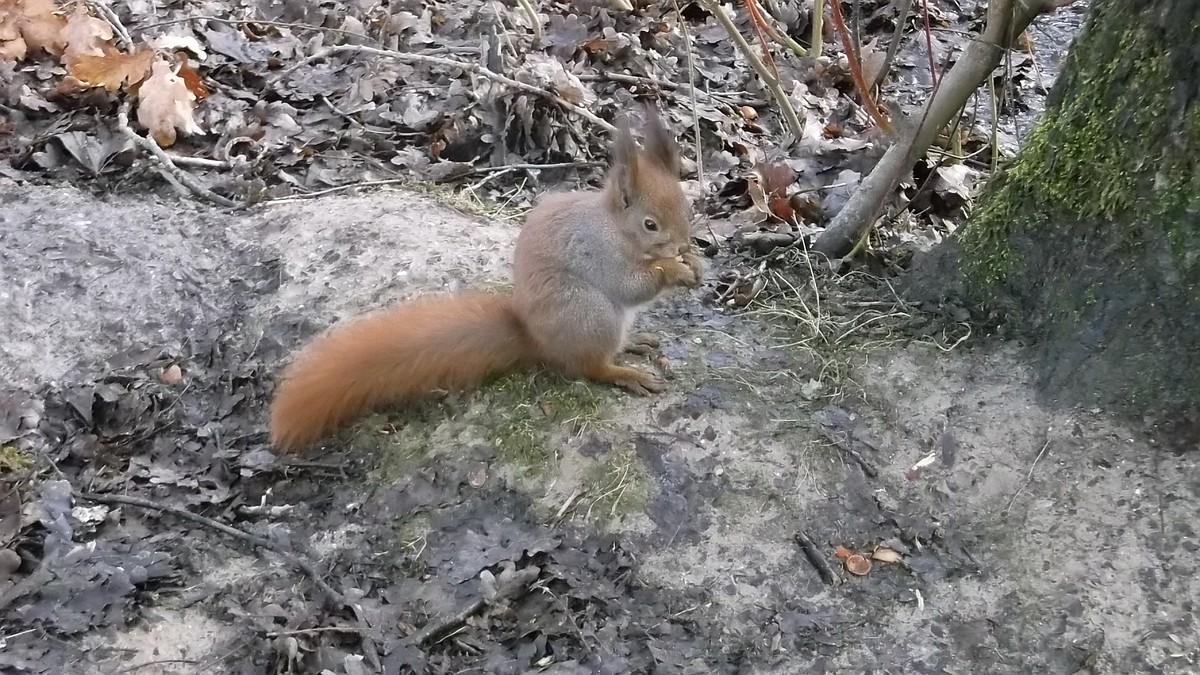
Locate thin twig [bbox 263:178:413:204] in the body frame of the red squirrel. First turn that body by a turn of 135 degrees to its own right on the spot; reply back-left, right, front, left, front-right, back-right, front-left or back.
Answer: right

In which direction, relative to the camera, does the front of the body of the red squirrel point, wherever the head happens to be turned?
to the viewer's right

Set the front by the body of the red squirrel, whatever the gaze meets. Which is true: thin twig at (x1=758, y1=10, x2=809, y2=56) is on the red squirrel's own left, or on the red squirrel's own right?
on the red squirrel's own left

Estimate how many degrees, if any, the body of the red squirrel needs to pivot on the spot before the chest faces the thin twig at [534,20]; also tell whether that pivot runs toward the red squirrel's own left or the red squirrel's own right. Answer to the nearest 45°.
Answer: approximately 90° to the red squirrel's own left

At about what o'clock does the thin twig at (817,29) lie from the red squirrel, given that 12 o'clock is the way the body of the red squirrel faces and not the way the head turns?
The thin twig is roughly at 10 o'clock from the red squirrel.

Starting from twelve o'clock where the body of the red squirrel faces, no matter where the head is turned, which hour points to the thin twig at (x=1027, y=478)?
The thin twig is roughly at 1 o'clock from the red squirrel.

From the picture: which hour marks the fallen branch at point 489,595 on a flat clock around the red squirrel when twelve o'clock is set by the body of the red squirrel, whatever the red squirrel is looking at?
The fallen branch is roughly at 3 o'clock from the red squirrel.

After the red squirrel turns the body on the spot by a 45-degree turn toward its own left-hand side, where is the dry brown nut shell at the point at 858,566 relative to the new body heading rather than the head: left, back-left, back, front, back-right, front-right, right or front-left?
right

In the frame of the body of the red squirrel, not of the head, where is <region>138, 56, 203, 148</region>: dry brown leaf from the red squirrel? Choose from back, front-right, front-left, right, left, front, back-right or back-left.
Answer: back-left

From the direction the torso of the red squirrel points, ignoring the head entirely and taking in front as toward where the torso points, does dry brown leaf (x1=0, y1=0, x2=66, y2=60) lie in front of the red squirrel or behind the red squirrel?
behind

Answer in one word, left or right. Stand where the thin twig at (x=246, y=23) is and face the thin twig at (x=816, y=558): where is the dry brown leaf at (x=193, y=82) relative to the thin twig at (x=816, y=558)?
right

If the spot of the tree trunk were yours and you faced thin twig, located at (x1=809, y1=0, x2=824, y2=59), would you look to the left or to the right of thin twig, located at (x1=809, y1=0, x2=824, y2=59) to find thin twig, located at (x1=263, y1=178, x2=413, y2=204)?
left

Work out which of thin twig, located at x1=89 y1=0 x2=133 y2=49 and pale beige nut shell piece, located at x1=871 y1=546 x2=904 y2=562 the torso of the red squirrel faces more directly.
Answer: the pale beige nut shell piece

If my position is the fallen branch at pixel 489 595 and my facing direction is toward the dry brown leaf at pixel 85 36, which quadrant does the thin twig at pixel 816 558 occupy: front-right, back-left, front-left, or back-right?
back-right
